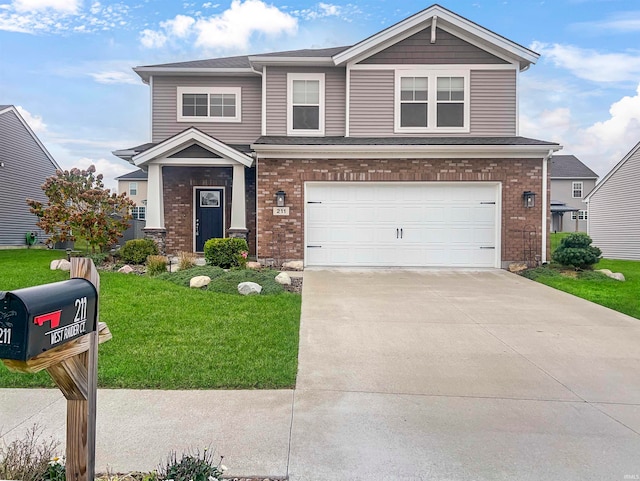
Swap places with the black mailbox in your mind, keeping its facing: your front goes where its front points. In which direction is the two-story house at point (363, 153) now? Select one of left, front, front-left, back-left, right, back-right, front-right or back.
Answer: back

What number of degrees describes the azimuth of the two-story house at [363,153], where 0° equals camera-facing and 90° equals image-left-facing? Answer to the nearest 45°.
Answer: approximately 0°

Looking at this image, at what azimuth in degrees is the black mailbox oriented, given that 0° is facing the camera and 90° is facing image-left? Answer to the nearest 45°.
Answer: approximately 45°

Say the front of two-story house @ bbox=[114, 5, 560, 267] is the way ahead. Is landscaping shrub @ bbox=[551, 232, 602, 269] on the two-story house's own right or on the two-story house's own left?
on the two-story house's own left

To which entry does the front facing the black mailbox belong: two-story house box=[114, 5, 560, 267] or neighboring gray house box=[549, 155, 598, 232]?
the two-story house
